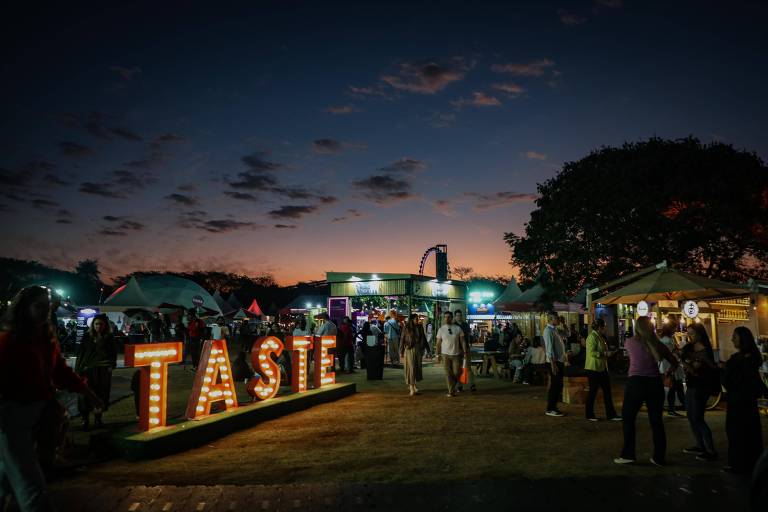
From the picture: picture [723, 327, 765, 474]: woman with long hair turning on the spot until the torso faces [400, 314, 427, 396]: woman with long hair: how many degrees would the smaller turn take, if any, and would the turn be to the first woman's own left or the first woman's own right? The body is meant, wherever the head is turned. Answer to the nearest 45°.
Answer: approximately 45° to the first woman's own right

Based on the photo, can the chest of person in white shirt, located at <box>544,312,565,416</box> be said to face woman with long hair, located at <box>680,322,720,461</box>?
no

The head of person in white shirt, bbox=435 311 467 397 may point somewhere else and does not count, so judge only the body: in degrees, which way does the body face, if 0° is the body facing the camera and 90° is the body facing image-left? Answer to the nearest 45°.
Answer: approximately 0°

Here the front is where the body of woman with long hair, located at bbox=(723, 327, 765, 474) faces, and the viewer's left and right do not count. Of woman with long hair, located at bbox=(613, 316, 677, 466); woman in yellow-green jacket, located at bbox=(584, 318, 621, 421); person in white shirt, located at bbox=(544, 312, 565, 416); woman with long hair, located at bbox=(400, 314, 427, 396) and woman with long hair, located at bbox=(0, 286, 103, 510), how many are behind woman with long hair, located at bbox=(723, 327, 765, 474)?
0

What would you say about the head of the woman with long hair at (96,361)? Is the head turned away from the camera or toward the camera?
toward the camera

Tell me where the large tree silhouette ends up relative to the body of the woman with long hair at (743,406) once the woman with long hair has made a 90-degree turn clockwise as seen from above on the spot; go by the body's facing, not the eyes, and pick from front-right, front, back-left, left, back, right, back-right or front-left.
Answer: front

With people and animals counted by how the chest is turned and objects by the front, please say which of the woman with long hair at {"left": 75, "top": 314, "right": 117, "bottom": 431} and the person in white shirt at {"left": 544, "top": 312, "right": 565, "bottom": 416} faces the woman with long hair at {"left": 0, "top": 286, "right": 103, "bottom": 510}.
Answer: the woman with long hair at {"left": 75, "top": 314, "right": 117, "bottom": 431}

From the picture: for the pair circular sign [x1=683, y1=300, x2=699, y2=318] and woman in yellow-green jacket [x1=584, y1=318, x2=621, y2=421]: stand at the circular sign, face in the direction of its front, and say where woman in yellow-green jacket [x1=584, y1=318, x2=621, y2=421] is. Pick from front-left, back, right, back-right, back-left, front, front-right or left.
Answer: front

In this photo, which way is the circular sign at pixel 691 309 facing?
toward the camera

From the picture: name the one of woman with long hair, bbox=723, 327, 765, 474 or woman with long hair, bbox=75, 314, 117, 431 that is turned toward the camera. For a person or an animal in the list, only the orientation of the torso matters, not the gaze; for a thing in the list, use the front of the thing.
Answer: woman with long hair, bbox=75, 314, 117, 431

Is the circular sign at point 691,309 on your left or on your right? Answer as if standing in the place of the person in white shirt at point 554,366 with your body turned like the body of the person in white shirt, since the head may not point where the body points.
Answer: on your left

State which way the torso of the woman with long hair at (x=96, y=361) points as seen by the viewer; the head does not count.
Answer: toward the camera

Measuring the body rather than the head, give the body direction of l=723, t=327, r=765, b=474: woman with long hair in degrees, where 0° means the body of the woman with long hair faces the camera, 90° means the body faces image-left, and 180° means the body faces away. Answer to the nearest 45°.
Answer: approximately 90°

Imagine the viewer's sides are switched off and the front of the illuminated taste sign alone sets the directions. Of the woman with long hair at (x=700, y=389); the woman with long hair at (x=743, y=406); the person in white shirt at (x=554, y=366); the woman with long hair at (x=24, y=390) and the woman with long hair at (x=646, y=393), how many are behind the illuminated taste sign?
0

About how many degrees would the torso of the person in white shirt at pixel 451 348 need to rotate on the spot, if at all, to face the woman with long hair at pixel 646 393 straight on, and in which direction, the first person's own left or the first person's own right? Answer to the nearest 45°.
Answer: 0° — they already face them

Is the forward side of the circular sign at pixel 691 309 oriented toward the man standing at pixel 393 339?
no

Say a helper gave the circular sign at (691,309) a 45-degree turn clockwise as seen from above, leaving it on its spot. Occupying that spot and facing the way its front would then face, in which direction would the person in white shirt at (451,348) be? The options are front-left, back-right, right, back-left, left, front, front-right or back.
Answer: front

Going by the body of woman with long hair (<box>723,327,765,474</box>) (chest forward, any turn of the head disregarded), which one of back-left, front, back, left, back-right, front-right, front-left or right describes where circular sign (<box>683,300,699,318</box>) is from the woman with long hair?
right

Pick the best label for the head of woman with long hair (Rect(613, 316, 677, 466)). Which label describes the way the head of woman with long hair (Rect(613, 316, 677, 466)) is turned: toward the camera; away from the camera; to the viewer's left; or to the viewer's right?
away from the camera
